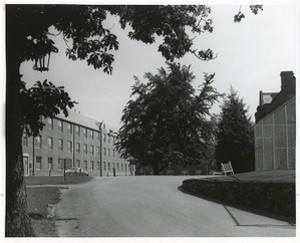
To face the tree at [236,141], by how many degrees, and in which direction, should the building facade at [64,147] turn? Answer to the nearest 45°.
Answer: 0° — it already faces it

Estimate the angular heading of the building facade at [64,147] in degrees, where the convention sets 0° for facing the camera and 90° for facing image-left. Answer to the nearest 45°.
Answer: approximately 315°
